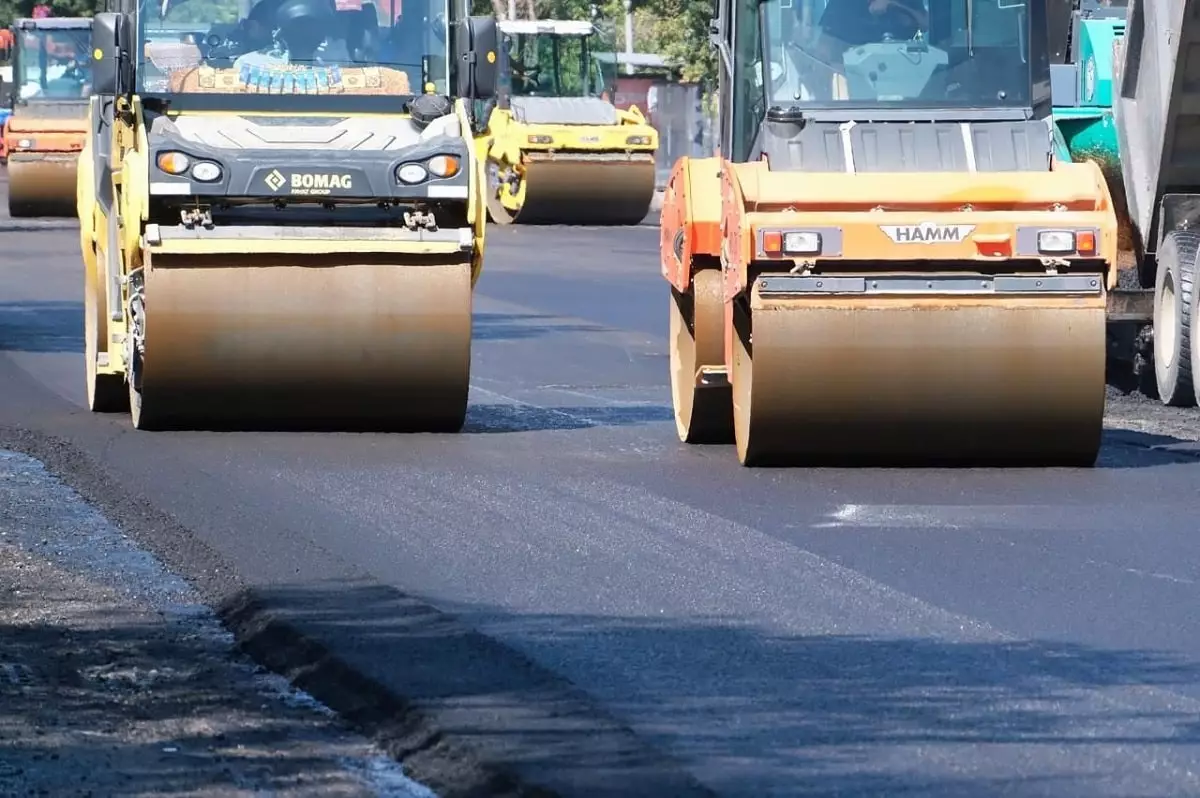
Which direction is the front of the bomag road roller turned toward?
toward the camera

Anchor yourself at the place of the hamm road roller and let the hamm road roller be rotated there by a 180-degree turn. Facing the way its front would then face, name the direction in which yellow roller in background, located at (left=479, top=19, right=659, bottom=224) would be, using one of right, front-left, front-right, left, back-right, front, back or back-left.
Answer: front

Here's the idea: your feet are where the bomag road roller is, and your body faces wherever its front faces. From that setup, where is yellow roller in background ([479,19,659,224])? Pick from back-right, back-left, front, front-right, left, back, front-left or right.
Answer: back

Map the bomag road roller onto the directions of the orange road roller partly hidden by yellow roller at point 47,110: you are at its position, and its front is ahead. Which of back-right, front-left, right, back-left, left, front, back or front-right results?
front

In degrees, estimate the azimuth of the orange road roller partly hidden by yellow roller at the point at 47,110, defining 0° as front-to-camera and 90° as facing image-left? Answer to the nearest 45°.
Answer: approximately 0°

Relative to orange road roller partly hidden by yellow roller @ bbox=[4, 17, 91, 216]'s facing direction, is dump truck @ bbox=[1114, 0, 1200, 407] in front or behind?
in front

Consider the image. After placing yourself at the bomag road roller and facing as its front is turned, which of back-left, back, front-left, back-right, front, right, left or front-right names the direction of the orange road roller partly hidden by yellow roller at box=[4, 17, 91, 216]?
back

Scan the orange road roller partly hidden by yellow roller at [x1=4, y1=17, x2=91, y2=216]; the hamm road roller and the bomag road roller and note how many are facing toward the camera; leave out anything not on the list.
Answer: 3

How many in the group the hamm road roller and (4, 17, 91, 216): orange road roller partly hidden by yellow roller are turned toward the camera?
2

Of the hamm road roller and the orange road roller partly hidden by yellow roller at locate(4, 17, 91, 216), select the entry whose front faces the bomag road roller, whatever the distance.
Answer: the orange road roller partly hidden by yellow roller
